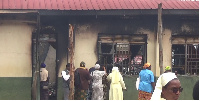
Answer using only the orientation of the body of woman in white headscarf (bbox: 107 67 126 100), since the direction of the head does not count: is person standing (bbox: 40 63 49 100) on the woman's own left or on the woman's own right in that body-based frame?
on the woman's own left

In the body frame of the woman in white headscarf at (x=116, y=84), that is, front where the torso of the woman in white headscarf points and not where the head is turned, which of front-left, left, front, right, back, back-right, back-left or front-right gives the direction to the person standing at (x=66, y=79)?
left

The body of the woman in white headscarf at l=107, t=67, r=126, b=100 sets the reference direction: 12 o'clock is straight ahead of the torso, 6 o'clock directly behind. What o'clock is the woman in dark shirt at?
The woman in dark shirt is roughly at 9 o'clock from the woman in white headscarf.

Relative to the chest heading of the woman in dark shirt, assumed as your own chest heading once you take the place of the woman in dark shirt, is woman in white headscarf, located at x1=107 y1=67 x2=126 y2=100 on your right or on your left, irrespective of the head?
on your right

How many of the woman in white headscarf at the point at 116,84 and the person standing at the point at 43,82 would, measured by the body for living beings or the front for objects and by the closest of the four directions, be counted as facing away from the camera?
2

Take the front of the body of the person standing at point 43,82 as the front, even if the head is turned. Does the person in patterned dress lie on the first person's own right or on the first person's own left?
on the first person's own right

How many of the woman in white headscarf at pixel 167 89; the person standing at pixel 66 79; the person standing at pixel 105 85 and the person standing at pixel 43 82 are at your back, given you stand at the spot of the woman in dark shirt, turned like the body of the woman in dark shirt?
1

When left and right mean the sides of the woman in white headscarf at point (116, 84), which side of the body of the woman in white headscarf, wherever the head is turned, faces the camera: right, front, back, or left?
back

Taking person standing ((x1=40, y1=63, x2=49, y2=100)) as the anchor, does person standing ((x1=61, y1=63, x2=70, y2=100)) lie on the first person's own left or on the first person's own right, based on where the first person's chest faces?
on the first person's own right

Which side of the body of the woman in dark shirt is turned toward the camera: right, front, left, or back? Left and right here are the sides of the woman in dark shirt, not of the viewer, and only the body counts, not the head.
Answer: back

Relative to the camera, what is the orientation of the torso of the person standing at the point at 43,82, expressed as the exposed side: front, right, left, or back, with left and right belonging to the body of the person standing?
back
